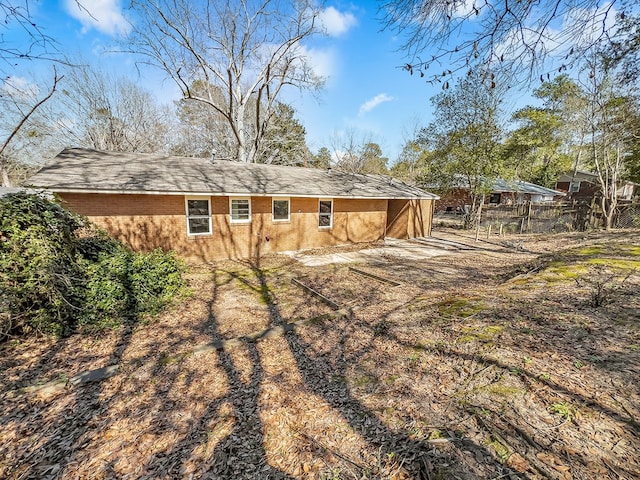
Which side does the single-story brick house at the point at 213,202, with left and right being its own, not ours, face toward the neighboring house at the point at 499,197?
right

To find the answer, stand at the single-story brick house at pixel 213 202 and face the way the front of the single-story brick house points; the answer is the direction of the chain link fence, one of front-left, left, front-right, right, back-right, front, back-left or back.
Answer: back-right

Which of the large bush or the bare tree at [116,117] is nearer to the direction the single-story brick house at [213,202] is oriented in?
the bare tree

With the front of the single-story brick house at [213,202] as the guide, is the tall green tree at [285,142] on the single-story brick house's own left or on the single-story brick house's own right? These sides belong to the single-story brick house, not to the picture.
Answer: on the single-story brick house's own right

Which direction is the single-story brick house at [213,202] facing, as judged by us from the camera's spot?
facing away from the viewer and to the left of the viewer

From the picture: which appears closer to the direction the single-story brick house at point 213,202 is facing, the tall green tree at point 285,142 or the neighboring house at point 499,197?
the tall green tree

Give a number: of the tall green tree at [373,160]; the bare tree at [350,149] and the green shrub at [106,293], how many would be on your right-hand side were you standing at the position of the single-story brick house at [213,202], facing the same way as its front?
2
